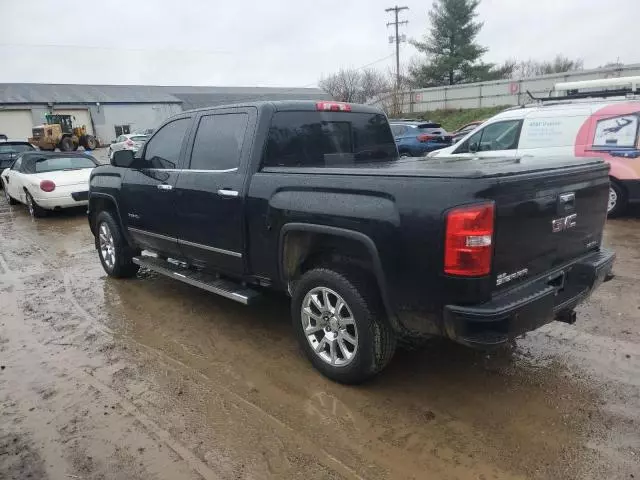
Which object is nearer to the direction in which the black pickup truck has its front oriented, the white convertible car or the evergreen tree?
the white convertible car

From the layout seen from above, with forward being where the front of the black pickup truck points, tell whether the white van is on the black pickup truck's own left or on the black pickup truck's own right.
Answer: on the black pickup truck's own right

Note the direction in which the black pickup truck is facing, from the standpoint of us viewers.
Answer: facing away from the viewer and to the left of the viewer

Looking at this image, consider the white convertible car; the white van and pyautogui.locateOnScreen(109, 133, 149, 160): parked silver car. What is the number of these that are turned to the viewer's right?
0

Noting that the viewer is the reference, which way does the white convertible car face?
facing away from the viewer and to the left of the viewer

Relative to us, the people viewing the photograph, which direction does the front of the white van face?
facing to the left of the viewer

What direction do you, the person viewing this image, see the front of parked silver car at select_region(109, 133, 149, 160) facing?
facing away from the viewer and to the left of the viewer

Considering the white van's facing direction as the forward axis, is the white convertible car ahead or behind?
ahead

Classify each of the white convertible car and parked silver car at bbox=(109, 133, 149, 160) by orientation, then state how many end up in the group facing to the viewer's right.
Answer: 0

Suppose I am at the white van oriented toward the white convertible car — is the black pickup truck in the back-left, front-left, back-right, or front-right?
front-left

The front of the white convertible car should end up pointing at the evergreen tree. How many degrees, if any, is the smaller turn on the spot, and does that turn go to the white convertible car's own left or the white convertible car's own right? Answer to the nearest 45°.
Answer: approximately 90° to the white convertible car's own right

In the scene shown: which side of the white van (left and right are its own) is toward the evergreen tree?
right

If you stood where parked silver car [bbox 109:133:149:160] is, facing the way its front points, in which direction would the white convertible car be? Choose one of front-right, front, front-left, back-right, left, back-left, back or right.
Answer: back-left

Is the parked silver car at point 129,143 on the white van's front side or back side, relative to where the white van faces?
on the front side
